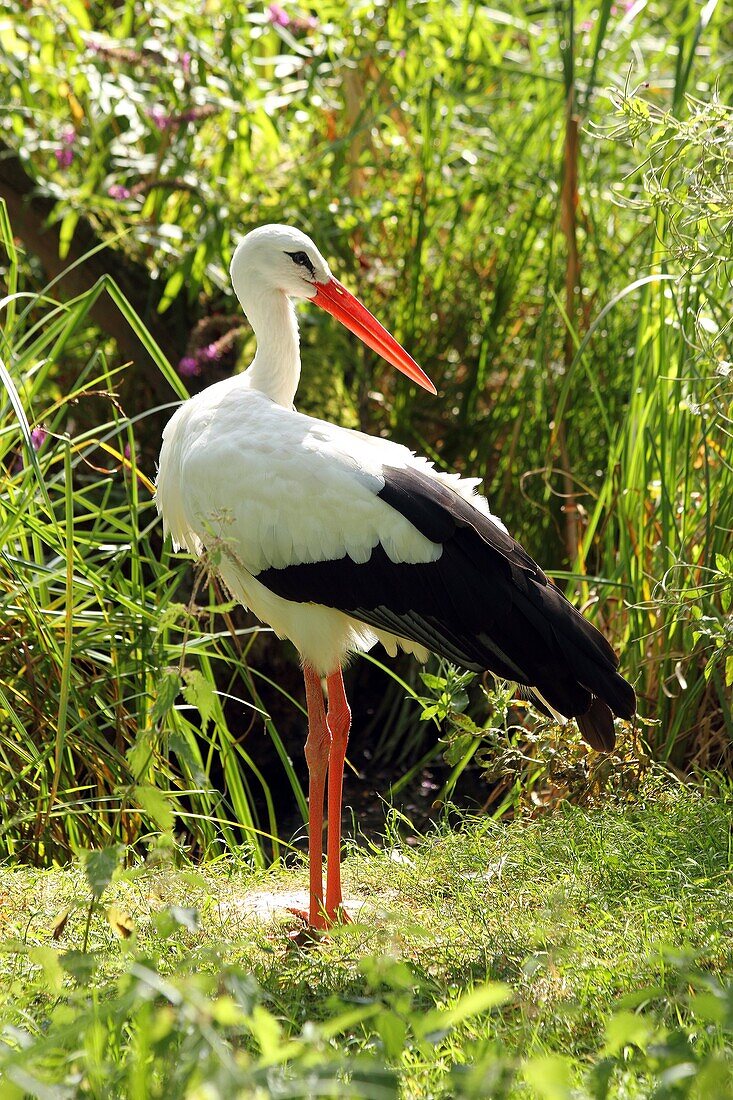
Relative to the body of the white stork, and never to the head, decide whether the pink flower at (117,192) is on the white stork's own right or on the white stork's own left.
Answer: on the white stork's own right

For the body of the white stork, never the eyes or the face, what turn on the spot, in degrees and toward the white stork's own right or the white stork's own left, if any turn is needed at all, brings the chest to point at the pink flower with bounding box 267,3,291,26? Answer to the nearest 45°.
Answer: approximately 90° to the white stork's own right

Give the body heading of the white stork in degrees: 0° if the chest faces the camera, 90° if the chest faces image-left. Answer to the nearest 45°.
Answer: approximately 90°
